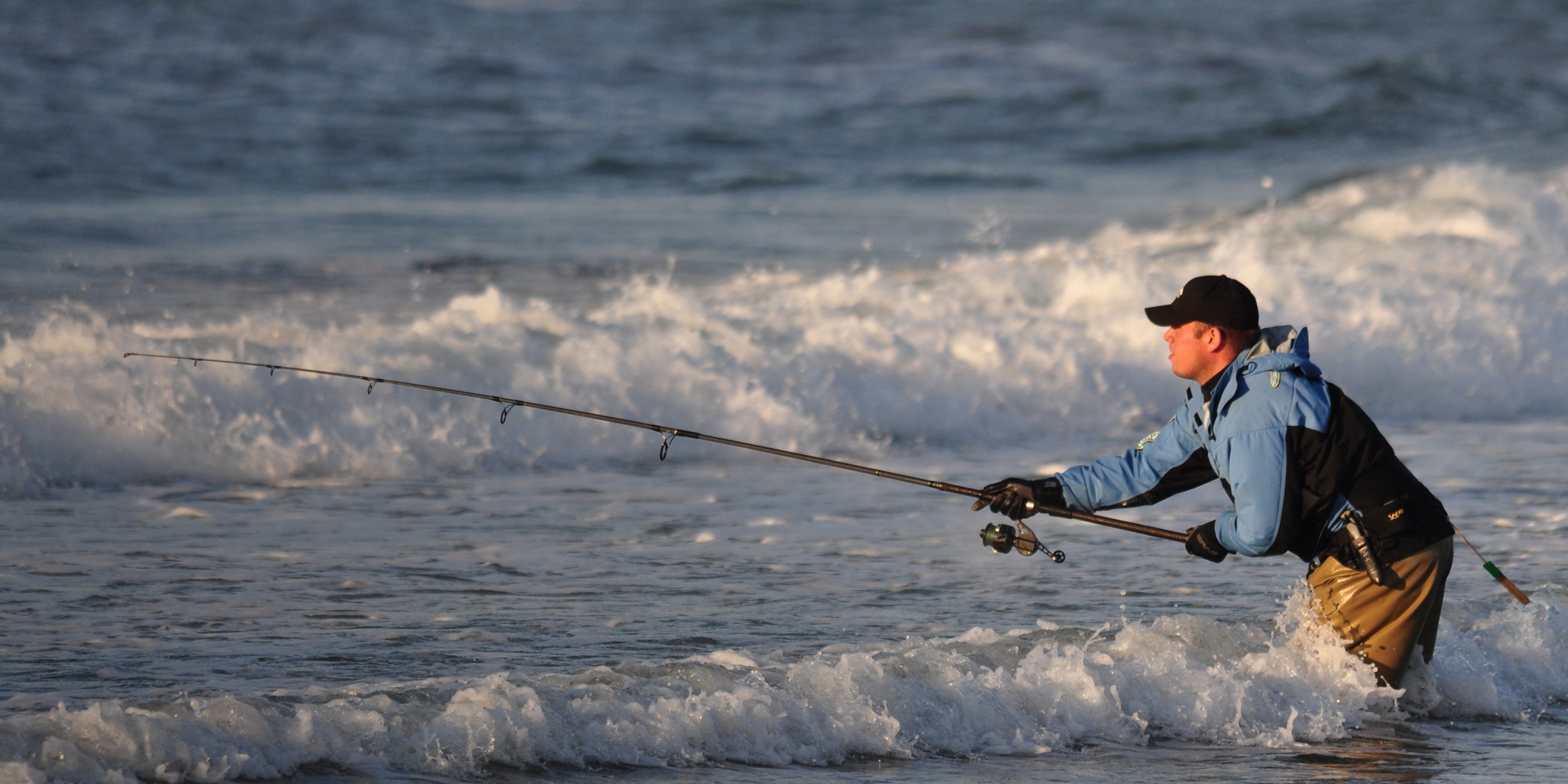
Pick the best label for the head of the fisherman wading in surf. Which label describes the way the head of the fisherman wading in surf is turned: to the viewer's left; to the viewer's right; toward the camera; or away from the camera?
to the viewer's left

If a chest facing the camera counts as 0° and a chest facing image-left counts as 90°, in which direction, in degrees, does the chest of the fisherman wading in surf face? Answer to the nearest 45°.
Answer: approximately 90°
